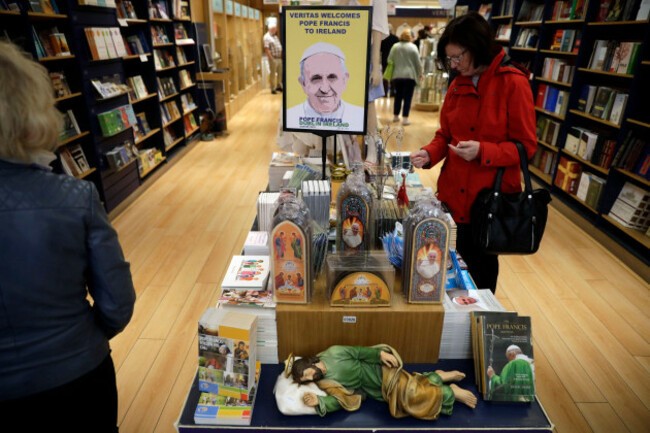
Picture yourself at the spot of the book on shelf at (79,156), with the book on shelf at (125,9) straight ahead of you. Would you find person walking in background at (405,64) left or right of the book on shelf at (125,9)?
right

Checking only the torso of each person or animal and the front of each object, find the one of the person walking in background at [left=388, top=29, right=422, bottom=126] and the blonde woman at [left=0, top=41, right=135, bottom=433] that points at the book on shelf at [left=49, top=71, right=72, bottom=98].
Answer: the blonde woman

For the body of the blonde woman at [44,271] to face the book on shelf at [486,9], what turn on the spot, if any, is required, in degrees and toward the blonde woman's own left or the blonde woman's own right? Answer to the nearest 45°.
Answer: approximately 45° to the blonde woman's own right

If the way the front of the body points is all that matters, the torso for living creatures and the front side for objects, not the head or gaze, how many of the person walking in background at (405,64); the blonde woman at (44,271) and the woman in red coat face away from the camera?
2

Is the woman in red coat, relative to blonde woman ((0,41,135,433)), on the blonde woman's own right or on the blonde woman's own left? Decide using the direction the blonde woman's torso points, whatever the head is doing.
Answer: on the blonde woman's own right

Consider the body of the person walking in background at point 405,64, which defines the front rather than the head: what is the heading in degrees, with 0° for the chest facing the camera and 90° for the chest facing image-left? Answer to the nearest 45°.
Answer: approximately 180°

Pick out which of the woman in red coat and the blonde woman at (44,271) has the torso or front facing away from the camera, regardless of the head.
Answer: the blonde woman

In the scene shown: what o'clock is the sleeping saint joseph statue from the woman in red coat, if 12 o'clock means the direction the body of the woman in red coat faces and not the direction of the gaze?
The sleeping saint joseph statue is roughly at 11 o'clock from the woman in red coat.

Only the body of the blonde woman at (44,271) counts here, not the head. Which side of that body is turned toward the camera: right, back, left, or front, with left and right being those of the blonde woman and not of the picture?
back
